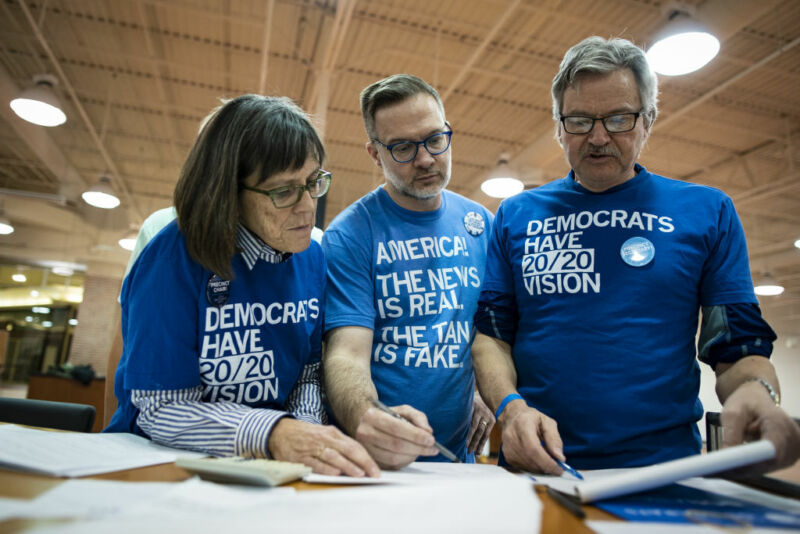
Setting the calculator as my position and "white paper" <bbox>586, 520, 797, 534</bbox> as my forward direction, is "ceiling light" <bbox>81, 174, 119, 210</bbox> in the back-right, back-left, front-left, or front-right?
back-left

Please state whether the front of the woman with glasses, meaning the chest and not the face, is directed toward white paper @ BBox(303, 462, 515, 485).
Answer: yes

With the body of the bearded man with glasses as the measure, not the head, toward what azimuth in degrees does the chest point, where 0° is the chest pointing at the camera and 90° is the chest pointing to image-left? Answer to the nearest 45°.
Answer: approximately 315°

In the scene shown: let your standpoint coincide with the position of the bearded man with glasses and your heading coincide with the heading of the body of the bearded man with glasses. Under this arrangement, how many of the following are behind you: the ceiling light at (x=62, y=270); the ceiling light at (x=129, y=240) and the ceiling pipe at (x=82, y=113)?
3

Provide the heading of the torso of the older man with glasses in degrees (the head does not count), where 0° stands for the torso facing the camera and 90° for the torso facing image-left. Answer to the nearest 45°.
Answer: approximately 0°

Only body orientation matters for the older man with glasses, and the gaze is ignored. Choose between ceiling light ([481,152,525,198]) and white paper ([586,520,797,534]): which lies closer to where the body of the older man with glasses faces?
the white paper

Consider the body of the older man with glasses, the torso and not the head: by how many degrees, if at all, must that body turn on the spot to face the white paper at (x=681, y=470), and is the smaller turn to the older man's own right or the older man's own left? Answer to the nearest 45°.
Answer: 0° — they already face it

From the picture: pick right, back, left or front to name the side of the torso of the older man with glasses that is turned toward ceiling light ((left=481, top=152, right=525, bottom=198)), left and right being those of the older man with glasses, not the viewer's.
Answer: back

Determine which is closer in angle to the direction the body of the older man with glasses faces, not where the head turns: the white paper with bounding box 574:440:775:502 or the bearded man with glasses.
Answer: the white paper
